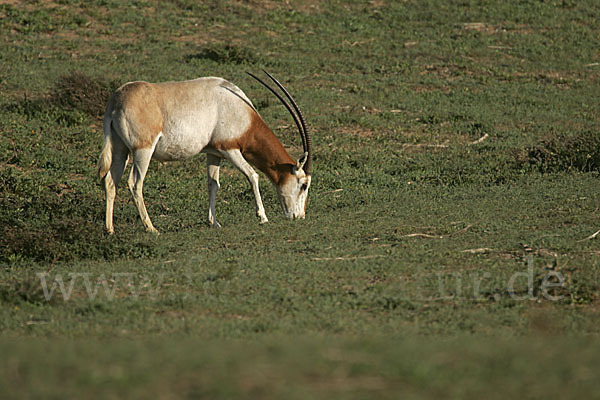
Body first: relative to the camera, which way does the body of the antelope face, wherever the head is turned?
to the viewer's right

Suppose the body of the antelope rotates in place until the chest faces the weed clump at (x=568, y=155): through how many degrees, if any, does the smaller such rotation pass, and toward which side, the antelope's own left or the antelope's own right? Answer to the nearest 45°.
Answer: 0° — it already faces it
